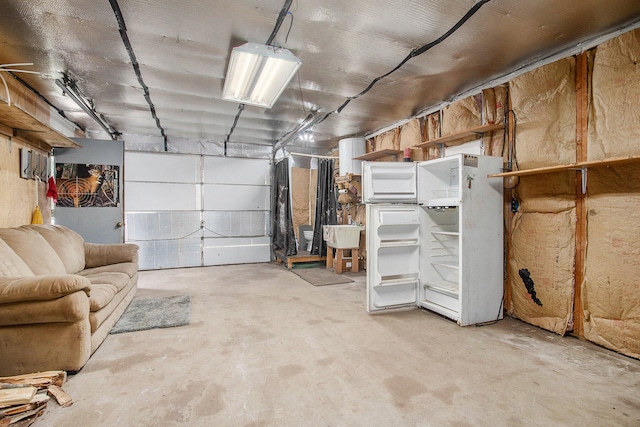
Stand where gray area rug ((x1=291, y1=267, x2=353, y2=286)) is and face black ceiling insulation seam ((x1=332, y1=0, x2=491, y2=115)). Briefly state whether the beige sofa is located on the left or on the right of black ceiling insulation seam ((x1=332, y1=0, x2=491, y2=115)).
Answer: right

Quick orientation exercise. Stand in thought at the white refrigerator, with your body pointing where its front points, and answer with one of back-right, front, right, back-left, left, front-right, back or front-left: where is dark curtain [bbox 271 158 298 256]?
right

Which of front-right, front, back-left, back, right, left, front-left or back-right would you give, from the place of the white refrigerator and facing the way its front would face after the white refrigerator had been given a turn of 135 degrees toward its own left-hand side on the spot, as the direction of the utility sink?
back-left

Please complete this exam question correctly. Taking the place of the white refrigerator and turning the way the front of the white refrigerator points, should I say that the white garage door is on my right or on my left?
on my right

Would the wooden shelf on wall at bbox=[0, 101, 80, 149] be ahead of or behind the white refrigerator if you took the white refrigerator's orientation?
ahead

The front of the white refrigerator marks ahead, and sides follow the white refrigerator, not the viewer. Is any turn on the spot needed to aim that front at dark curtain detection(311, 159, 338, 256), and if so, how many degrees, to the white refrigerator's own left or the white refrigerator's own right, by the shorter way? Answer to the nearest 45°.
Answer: approximately 90° to the white refrigerator's own right

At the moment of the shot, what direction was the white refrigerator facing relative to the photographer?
facing the viewer and to the left of the viewer
